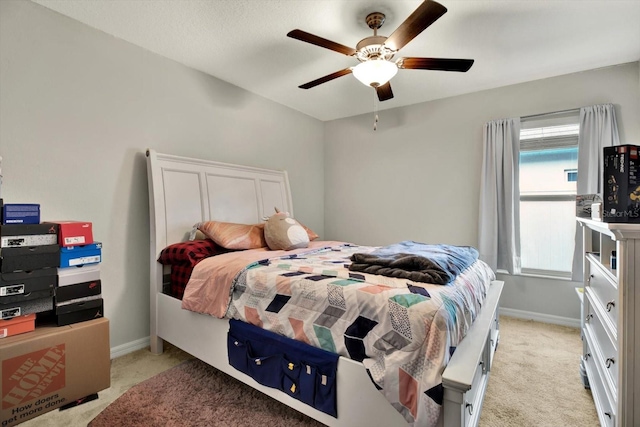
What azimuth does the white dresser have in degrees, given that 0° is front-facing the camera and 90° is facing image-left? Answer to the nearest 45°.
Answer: approximately 90°

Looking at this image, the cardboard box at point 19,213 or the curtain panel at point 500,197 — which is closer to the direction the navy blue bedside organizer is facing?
the cardboard box

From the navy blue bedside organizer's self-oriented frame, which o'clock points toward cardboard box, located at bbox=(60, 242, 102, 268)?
The cardboard box is roughly at 2 o'clock from the navy blue bedside organizer.

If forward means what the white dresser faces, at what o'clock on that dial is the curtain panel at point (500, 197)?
The curtain panel is roughly at 2 o'clock from the white dresser.

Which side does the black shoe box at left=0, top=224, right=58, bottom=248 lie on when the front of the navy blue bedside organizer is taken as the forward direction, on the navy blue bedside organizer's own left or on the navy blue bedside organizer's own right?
on the navy blue bedside organizer's own right

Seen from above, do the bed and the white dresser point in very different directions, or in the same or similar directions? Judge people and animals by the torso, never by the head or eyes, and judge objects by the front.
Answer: very different directions

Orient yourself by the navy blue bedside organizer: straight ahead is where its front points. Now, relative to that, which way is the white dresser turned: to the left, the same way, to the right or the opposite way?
to the right

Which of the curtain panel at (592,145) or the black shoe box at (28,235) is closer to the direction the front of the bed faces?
the curtain panel

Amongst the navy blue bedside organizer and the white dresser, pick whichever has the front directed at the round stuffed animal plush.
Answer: the white dresser
